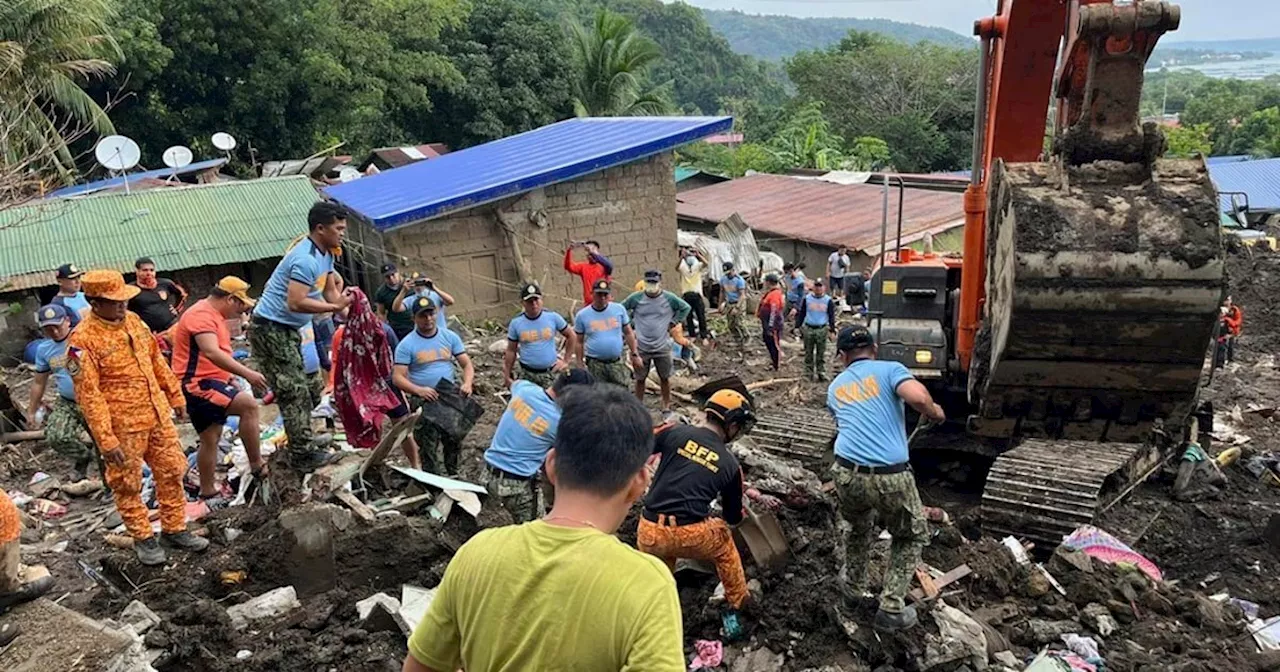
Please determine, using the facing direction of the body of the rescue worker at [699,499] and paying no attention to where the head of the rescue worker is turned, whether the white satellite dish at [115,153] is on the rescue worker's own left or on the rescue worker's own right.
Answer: on the rescue worker's own left

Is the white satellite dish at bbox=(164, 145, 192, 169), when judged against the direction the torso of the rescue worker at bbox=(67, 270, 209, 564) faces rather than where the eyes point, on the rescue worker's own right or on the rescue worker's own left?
on the rescue worker's own left

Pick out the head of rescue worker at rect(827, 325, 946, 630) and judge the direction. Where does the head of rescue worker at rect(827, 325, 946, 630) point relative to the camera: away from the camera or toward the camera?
away from the camera

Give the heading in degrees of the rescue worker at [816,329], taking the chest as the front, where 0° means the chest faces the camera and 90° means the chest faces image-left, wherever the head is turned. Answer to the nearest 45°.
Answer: approximately 0°

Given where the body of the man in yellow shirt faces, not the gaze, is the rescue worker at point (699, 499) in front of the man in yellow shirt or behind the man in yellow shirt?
in front

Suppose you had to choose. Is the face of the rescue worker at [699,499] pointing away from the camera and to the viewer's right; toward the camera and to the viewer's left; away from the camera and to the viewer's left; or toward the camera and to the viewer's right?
away from the camera and to the viewer's right

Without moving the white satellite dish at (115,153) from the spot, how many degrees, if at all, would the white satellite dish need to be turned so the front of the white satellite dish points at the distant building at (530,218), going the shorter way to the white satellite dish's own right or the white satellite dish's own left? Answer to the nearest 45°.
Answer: approximately 45° to the white satellite dish's own left

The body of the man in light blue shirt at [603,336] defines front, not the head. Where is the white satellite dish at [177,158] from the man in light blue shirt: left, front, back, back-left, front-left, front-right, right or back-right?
back-right

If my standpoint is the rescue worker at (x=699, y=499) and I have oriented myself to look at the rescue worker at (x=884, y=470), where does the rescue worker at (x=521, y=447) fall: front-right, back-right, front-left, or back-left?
back-left

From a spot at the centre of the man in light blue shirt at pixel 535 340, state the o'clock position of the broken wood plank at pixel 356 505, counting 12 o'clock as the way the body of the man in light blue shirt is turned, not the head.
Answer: The broken wood plank is roughly at 1 o'clock from the man in light blue shirt.

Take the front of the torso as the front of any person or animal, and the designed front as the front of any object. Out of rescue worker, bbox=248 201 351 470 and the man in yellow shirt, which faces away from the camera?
the man in yellow shirt

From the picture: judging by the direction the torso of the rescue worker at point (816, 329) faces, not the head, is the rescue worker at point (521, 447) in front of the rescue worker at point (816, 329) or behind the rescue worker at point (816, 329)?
in front

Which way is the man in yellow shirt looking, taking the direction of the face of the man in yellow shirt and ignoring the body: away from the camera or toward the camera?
away from the camera

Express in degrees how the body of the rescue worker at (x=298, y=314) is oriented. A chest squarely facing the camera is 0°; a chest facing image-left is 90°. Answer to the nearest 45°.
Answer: approximately 270°

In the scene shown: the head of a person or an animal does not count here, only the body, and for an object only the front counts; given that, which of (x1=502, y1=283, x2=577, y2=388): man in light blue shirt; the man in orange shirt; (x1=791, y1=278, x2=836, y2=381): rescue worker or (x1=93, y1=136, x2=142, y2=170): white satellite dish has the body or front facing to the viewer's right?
the man in orange shirt
